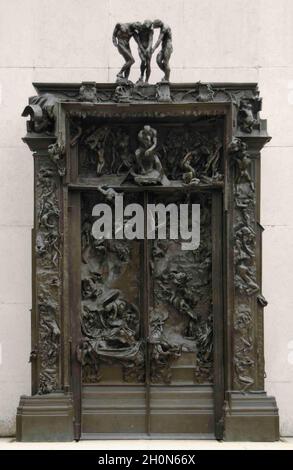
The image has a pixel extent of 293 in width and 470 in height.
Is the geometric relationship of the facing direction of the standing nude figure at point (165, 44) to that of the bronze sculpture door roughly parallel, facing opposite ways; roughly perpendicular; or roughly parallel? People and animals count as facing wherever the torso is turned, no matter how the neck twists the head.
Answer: roughly perpendicular
